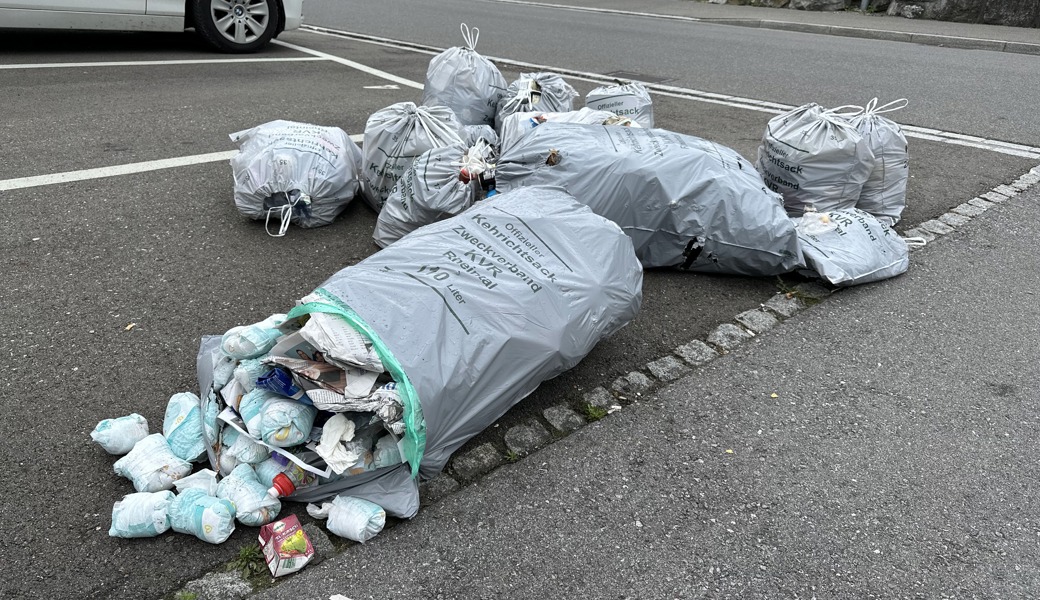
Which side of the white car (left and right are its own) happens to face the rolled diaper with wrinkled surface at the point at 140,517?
right

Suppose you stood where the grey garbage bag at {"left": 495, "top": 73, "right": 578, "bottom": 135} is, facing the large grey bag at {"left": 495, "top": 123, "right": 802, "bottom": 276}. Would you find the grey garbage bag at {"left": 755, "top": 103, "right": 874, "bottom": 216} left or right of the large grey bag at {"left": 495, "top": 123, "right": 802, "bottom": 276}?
left

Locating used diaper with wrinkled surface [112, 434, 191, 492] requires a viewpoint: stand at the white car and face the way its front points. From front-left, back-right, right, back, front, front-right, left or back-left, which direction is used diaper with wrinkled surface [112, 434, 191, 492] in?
right

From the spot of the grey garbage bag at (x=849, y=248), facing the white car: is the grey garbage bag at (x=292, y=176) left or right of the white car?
left

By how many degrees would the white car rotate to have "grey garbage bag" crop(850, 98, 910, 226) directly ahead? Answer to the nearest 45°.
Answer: approximately 45° to its right

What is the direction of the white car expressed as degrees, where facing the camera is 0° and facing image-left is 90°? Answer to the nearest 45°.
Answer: approximately 270°
